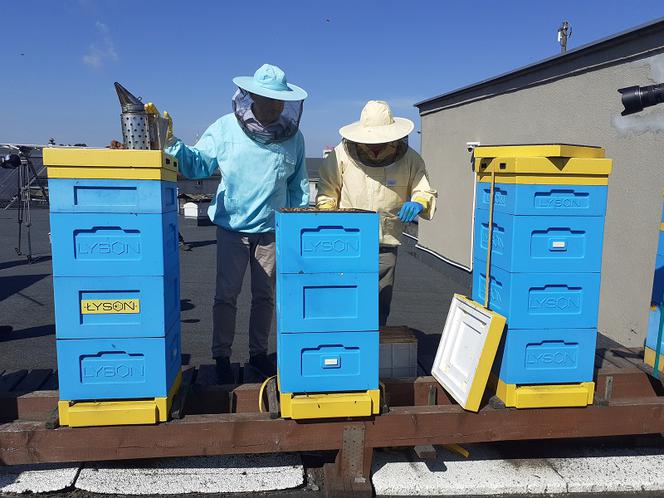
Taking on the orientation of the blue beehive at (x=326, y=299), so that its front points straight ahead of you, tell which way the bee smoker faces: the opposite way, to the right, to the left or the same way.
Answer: to the right

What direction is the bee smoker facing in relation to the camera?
to the viewer's left

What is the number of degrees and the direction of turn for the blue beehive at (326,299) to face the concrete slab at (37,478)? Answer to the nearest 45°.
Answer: approximately 90° to its right

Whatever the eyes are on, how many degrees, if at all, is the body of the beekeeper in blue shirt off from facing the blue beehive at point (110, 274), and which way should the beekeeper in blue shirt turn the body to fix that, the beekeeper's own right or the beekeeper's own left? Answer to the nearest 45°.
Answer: approximately 45° to the beekeeper's own right

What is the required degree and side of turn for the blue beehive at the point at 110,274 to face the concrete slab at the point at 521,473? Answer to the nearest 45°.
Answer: approximately 90° to its left

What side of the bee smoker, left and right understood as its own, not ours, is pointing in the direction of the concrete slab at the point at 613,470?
back

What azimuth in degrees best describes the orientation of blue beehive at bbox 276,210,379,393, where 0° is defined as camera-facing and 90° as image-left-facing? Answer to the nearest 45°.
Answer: approximately 0°

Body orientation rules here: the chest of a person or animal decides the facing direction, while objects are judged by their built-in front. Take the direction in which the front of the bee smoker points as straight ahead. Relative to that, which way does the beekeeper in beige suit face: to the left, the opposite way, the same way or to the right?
to the left

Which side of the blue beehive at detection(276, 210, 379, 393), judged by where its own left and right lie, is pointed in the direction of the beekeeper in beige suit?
back

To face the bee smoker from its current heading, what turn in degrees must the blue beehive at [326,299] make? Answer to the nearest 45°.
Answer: approximately 90° to its right

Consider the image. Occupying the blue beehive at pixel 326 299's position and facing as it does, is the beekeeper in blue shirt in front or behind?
behind
